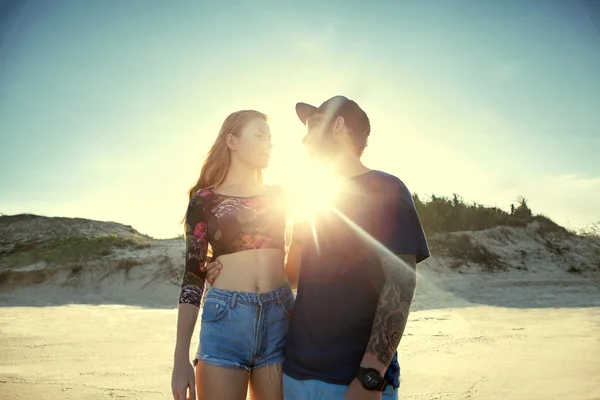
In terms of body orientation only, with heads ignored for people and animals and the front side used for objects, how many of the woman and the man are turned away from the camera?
0

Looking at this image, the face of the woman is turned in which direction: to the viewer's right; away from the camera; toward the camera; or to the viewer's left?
to the viewer's right

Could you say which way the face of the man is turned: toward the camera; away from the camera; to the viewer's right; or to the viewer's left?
to the viewer's left

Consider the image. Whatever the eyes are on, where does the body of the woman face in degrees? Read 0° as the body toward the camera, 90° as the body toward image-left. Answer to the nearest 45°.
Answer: approximately 315°

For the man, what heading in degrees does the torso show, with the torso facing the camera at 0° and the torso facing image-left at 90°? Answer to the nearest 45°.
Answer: approximately 45°

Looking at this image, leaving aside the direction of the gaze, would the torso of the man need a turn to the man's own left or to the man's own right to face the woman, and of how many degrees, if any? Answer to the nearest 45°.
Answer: approximately 90° to the man's own right

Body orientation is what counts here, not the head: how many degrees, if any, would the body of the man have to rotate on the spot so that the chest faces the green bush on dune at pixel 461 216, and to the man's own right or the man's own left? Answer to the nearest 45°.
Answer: approximately 135° to the man's own right
